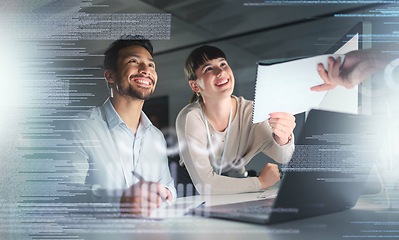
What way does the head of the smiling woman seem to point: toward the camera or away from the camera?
toward the camera

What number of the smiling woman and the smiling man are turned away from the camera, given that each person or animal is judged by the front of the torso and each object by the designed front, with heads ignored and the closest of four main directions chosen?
0

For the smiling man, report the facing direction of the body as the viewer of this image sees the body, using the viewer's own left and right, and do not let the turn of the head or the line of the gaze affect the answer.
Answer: facing the viewer and to the right of the viewer

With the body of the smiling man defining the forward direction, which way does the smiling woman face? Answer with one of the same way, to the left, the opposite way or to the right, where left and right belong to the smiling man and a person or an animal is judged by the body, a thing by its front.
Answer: the same way

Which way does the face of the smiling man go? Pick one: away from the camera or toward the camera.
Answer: toward the camera

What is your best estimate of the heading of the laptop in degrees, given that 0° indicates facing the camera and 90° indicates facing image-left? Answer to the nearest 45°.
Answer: approximately 135°

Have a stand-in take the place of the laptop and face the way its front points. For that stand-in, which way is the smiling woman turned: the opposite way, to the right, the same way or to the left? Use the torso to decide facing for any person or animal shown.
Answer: the opposite way

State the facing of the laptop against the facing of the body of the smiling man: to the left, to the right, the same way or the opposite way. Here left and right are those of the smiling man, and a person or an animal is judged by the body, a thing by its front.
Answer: the opposite way
